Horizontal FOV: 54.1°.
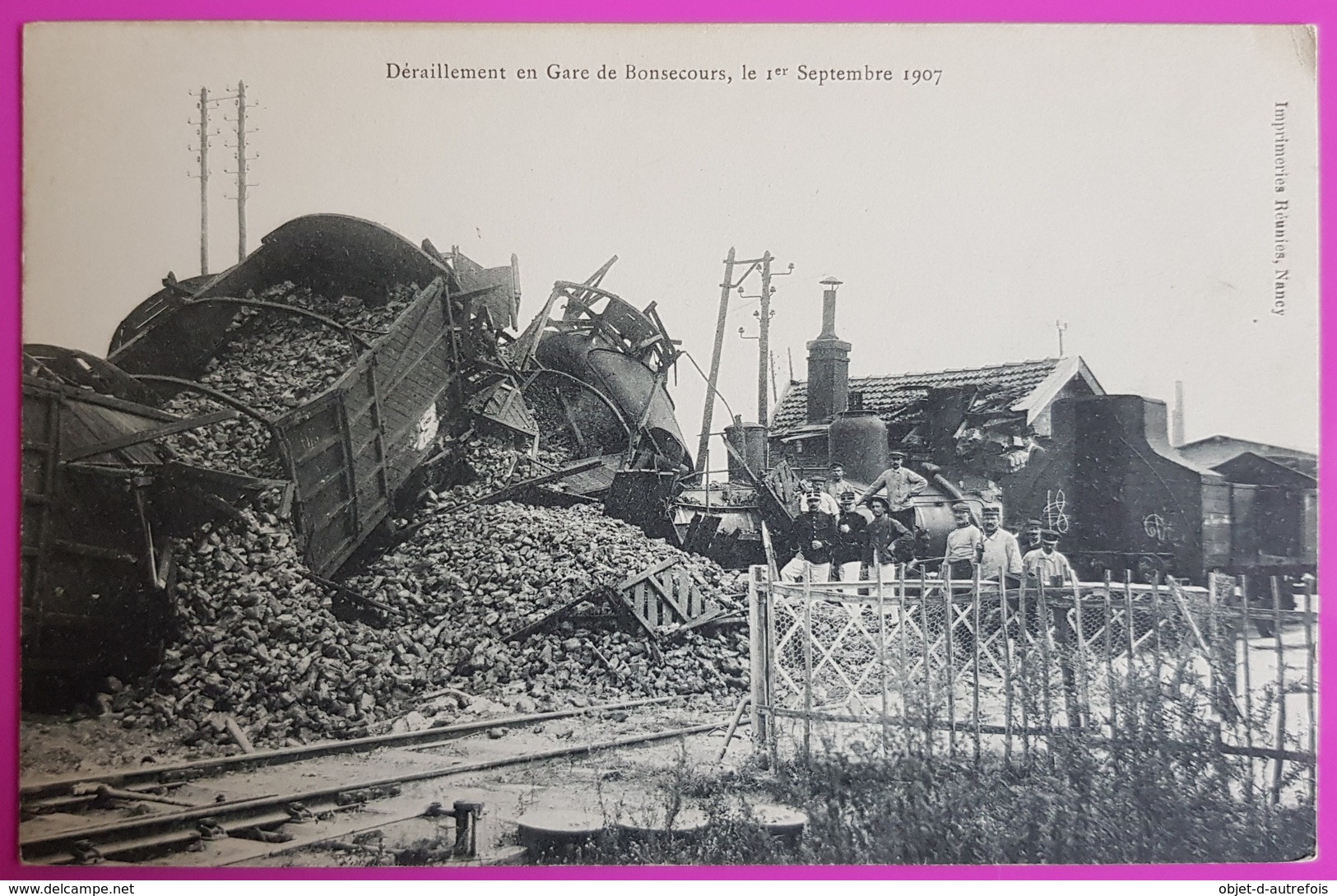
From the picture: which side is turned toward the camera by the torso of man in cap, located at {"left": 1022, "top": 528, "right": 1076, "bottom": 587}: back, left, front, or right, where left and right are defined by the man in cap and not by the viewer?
front
